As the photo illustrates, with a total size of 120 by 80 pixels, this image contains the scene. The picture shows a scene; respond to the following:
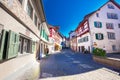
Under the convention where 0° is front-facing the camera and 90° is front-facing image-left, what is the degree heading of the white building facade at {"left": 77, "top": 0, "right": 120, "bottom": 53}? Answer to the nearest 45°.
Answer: approximately 0°
